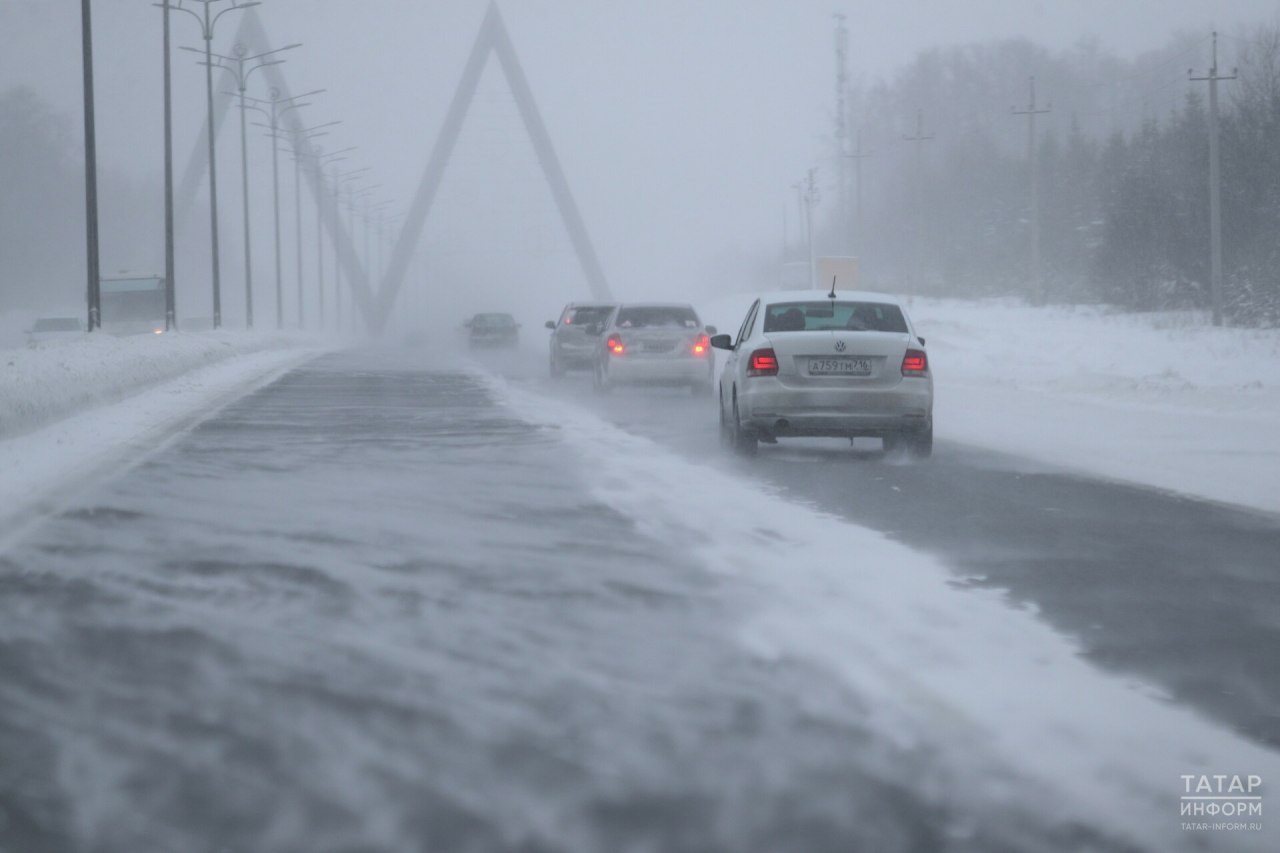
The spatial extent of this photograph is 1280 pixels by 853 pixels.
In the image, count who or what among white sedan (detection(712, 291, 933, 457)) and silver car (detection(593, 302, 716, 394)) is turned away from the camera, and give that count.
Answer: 2

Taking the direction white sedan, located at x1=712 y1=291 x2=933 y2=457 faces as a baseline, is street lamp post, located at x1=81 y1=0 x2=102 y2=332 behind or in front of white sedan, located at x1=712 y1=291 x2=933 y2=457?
in front

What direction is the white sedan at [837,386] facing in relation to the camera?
away from the camera

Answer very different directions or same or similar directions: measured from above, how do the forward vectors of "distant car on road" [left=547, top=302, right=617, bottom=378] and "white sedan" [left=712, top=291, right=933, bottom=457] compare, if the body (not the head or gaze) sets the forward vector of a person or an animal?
same or similar directions

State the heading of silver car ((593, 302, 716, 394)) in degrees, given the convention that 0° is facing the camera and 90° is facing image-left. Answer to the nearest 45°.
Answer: approximately 180°

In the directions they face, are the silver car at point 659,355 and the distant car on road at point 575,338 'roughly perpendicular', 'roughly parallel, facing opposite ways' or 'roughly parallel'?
roughly parallel

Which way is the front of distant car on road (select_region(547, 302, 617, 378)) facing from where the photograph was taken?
facing away from the viewer

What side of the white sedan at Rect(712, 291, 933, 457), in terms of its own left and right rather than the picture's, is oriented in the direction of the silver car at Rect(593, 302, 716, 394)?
front

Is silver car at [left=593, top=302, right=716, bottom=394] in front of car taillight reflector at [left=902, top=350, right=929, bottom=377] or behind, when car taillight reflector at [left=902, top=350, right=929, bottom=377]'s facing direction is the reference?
behind
